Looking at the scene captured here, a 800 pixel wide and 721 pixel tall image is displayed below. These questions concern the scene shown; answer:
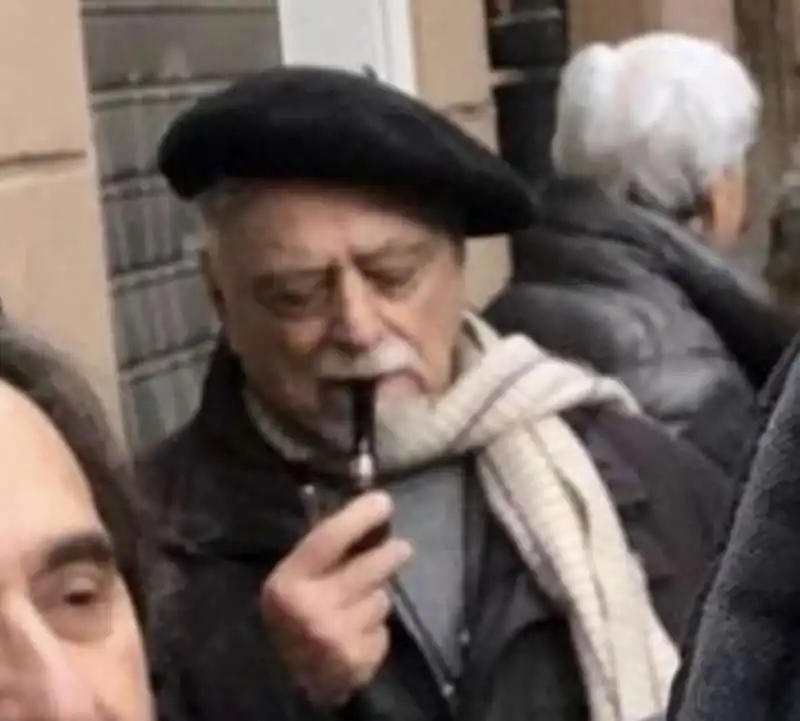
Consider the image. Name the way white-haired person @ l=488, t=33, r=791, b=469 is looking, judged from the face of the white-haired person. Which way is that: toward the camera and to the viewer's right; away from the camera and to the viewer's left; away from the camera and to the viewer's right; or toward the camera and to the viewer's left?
away from the camera and to the viewer's right

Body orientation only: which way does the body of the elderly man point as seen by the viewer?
toward the camera

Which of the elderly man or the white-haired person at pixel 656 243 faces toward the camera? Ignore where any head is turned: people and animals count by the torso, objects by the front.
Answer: the elderly man

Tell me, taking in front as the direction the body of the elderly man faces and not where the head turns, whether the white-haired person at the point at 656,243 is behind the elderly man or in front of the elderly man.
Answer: behind

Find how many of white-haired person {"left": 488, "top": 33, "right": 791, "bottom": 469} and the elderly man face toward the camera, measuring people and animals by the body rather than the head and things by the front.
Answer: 1

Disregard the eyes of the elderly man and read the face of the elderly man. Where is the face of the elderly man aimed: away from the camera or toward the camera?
toward the camera

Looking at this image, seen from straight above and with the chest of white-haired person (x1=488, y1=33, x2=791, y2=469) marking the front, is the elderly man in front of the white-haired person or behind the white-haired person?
behind

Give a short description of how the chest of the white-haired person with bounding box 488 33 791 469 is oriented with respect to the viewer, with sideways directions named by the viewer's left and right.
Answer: facing away from the viewer and to the right of the viewer
